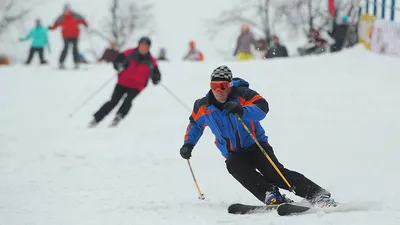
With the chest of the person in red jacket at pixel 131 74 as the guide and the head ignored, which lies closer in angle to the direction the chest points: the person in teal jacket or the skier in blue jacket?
the skier in blue jacket

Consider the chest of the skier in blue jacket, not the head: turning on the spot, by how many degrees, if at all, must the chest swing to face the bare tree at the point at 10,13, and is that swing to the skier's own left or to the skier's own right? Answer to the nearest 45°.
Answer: approximately 90° to the skier's own right

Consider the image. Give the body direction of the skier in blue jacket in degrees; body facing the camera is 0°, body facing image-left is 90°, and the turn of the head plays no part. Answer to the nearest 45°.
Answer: approximately 45°

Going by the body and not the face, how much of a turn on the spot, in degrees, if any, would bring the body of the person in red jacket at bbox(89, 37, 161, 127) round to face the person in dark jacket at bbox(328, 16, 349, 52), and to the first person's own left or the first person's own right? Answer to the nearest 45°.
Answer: approximately 135° to the first person's own left

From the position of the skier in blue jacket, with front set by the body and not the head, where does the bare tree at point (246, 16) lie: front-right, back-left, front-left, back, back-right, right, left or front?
back-right

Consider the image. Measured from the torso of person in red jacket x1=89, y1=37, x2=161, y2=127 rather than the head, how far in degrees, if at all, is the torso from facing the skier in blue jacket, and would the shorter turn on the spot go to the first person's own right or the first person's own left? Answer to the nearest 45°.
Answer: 0° — they already face them

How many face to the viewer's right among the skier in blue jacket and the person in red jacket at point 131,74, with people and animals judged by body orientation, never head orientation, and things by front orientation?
0

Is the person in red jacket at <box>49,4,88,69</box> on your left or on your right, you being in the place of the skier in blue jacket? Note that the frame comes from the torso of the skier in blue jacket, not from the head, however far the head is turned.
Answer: on your right

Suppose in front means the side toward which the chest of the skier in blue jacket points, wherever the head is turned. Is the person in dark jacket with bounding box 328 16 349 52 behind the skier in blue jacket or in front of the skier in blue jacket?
behind

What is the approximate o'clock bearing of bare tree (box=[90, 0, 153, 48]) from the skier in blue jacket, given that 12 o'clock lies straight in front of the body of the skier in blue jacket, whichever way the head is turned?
The bare tree is roughly at 4 o'clock from the skier in blue jacket.

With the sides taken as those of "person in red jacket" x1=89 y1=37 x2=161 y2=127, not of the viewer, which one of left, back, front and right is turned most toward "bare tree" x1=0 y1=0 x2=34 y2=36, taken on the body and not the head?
back

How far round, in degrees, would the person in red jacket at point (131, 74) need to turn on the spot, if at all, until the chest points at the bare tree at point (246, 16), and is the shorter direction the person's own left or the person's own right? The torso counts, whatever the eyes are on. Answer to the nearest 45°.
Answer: approximately 180°

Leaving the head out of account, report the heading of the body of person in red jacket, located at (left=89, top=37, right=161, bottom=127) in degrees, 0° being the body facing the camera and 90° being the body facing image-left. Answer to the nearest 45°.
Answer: approximately 0°
